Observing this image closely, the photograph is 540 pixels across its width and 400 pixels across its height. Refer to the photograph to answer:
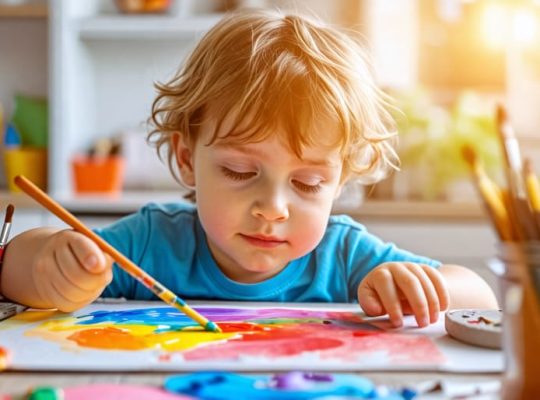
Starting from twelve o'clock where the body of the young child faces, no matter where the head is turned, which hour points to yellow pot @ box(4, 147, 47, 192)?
The yellow pot is roughly at 5 o'clock from the young child.

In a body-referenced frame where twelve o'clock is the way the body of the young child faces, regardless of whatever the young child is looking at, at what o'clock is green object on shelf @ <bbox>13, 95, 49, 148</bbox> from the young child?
The green object on shelf is roughly at 5 o'clock from the young child.

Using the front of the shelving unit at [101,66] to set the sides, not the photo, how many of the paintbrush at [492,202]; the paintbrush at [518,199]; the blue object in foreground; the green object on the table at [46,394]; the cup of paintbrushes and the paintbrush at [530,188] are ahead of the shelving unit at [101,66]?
6

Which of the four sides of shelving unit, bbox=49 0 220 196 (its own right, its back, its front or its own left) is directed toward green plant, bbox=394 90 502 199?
left

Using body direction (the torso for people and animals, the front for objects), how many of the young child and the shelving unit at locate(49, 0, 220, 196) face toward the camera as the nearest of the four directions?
2

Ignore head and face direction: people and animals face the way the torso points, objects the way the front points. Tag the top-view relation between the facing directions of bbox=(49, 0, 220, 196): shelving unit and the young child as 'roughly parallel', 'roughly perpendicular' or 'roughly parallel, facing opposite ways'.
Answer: roughly parallel

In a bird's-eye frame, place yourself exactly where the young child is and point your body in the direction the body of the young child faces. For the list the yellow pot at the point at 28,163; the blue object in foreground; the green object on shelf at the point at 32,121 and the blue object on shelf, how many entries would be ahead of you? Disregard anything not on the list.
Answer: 1

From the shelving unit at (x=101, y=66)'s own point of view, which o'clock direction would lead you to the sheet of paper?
The sheet of paper is roughly at 12 o'clock from the shelving unit.

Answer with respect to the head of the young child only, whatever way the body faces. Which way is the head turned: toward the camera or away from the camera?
toward the camera

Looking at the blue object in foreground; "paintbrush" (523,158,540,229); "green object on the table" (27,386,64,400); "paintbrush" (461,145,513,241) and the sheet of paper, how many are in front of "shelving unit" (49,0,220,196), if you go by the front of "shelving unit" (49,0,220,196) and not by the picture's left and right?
5

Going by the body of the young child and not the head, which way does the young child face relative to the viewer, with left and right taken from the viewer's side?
facing the viewer

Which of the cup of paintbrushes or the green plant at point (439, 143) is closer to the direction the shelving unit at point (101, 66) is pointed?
the cup of paintbrushes

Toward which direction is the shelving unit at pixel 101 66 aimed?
toward the camera

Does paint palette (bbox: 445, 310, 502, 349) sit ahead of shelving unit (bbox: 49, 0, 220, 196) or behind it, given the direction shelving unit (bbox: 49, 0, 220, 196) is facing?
ahead

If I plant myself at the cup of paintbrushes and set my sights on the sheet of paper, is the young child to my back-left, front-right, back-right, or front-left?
front-right
